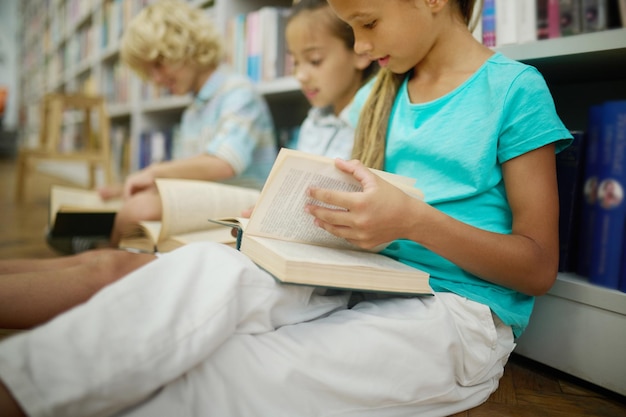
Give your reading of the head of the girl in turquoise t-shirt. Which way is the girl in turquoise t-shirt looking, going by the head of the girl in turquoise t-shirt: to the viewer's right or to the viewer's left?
to the viewer's left

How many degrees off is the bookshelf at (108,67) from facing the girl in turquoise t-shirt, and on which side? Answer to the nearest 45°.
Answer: approximately 45° to its left

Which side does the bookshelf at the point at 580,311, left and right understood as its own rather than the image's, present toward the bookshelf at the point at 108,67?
right

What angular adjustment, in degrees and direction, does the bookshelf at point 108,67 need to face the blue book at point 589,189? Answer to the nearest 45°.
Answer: approximately 45° to its left

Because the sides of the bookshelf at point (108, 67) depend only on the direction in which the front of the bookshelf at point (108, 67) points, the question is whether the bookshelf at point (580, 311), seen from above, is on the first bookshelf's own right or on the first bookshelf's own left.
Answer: on the first bookshelf's own left

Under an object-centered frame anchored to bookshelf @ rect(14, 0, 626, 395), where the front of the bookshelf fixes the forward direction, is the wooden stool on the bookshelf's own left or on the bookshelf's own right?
on the bookshelf's own right

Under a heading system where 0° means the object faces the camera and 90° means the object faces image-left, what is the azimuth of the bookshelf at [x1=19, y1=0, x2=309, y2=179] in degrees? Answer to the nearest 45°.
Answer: approximately 45°
